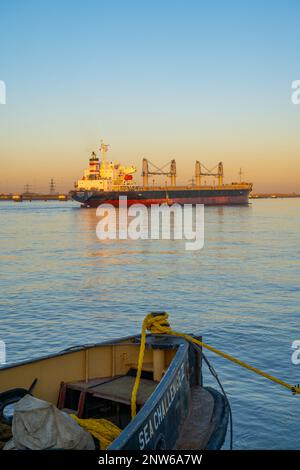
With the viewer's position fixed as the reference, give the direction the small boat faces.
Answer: facing away from the viewer and to the right of the viewer
